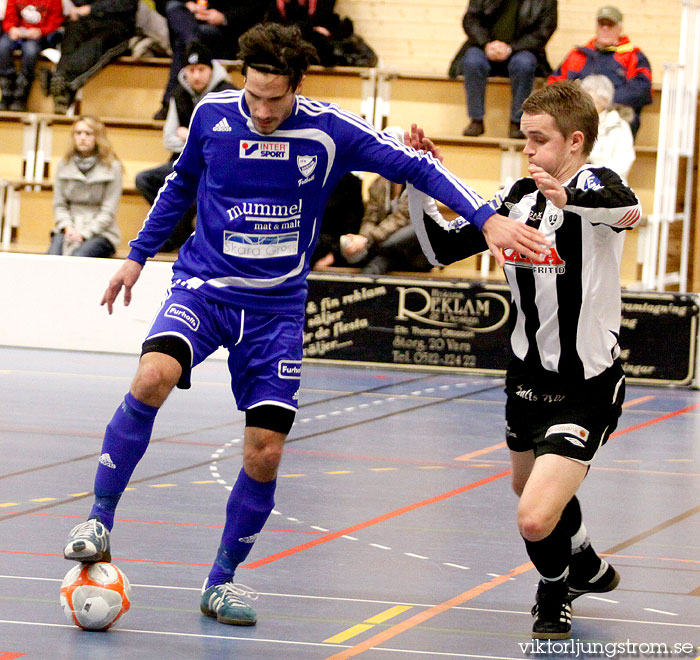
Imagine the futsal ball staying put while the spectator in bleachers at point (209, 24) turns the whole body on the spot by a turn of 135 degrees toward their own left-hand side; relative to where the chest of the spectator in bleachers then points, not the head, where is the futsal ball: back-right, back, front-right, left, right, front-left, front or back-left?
right

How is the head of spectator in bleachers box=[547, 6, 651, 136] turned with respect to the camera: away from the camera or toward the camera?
toward the camera

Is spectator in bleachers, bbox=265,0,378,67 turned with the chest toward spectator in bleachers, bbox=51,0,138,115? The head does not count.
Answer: no

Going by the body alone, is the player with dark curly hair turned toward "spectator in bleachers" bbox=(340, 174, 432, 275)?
no

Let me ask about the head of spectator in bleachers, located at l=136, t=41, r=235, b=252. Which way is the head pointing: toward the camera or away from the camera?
toward the camera

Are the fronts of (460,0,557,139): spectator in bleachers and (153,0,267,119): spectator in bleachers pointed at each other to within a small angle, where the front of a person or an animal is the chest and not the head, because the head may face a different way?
no

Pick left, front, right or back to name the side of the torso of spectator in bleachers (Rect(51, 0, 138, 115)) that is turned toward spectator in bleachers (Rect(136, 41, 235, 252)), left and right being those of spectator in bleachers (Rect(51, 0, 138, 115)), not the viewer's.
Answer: left

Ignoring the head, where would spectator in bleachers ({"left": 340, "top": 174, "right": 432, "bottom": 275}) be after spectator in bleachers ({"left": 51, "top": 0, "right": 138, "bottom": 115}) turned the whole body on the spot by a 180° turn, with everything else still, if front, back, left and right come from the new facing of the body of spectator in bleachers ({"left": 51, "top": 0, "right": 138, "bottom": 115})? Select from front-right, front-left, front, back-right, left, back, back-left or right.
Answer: right

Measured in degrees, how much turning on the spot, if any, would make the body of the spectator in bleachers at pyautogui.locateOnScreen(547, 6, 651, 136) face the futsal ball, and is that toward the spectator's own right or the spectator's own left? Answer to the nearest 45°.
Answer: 0° — they already face it

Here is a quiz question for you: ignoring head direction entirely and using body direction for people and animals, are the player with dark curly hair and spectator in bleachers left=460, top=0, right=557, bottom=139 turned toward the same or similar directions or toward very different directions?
same or similar directions

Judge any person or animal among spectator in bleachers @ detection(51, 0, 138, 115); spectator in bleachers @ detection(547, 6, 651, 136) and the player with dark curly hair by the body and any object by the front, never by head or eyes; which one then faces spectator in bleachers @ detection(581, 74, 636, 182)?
spectator in bleachers @ detection(547, 6, 651, 136)

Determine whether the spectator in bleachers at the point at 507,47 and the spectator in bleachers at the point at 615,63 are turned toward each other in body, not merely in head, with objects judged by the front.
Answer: no

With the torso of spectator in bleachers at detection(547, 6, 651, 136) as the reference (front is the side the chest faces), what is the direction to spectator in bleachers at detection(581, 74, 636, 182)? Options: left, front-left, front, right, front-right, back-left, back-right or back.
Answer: front

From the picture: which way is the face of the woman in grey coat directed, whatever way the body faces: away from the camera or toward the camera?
toward the camera

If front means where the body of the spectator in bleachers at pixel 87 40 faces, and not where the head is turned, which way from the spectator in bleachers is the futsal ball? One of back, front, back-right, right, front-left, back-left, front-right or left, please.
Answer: front-left

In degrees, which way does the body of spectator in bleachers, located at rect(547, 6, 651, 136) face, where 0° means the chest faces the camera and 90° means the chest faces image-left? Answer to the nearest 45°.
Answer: approximately 0°

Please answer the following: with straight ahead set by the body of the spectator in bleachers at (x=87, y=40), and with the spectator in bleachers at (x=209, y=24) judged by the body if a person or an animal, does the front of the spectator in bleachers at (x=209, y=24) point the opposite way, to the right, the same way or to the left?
the same way
